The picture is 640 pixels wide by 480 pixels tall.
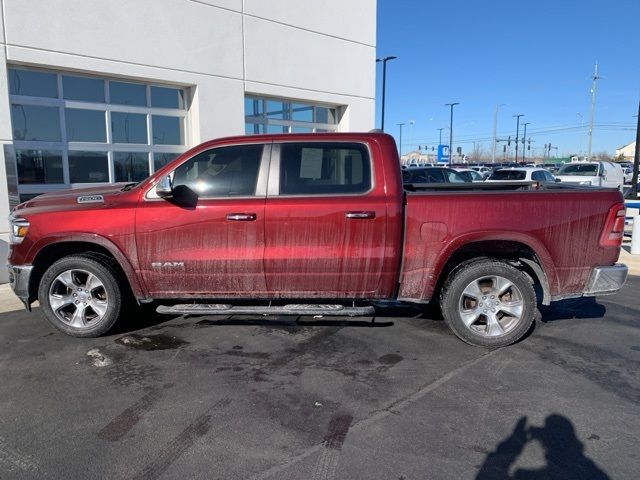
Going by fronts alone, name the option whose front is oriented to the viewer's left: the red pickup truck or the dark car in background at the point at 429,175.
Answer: the red pickup truck

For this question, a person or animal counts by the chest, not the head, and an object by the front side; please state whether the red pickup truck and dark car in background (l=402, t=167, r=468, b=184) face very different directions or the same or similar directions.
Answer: very different directions

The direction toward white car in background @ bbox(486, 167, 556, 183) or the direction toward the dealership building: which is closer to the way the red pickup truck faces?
the dealership building

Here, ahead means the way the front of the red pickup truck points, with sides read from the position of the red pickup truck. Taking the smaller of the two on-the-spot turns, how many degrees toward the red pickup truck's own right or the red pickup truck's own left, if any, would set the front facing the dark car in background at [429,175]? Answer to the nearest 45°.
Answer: approximately 90° to the red pickup truck's own right

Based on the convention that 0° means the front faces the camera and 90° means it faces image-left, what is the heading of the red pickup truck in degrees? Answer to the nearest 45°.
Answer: approximately 90°

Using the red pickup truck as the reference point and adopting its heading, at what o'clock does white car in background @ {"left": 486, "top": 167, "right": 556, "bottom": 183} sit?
The white car in background is roughly at 4 o'clock from the red pickup truck.

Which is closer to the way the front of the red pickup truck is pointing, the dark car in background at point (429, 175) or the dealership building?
the dealership building

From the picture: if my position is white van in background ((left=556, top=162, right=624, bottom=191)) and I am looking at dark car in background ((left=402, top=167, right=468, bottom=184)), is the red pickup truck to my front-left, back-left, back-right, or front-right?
front-left

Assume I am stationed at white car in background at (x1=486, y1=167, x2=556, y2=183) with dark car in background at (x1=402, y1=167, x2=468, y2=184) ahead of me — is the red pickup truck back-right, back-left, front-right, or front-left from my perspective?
front-left
